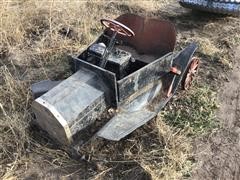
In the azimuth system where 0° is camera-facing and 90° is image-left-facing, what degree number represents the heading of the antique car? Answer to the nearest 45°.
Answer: approximately 45°
